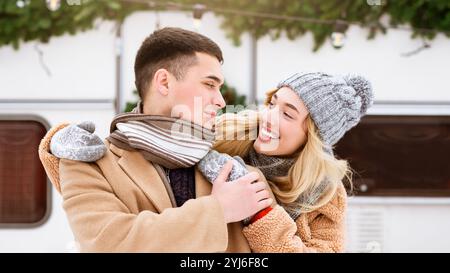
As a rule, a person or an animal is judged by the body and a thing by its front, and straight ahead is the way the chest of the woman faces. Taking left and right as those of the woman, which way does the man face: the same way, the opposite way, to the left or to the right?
to the left

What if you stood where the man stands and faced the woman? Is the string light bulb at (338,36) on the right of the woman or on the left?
left

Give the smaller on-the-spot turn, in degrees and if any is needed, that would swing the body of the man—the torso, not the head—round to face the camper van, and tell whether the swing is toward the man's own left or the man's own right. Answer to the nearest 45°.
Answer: approximately 135° to the man's own left

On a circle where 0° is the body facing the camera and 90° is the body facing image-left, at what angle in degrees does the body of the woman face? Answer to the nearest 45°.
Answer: approximately 45°

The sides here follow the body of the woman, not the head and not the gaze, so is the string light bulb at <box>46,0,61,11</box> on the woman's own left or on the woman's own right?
on the woman's own right

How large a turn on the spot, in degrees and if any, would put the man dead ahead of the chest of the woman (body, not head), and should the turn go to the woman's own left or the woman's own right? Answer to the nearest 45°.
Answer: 0° — they already face them

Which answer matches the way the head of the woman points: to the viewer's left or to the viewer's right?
to the viewer's left

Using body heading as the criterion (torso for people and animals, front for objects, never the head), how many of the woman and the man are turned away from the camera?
0

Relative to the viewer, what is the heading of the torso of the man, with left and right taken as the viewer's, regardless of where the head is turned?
facing the viewer and to the right of the viewer

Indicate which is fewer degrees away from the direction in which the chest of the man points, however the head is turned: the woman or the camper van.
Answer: the woman

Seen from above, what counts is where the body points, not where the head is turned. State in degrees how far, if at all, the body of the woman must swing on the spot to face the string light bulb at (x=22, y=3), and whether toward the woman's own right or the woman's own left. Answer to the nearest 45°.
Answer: approximately 90° to the woman's own right

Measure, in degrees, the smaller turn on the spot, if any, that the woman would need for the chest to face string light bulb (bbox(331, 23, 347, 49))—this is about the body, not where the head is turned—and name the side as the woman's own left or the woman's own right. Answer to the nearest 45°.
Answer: approximately 135° to the woman's own right

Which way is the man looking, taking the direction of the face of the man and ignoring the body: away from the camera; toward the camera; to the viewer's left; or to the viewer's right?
to the viewer's right

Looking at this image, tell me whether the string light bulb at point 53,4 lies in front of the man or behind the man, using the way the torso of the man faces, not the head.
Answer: behind
